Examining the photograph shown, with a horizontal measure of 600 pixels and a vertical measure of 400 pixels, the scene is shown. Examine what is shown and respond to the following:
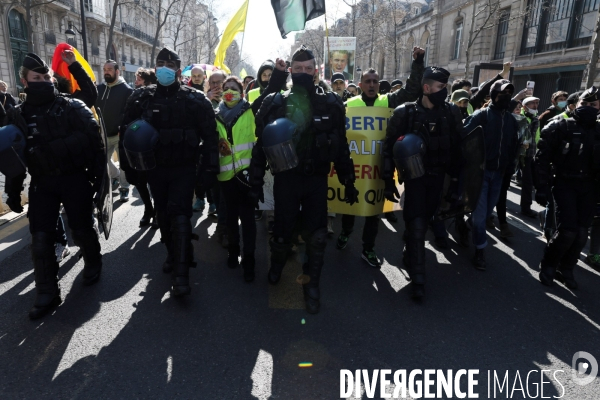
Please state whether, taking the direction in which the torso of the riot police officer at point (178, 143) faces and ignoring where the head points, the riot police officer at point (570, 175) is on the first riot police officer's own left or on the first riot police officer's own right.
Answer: on the first riot police officer's own left

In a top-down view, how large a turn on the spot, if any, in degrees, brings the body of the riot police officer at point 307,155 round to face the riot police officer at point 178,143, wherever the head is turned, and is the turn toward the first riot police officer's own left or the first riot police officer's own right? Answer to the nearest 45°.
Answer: approximately 90° to the first riot police officer's own right

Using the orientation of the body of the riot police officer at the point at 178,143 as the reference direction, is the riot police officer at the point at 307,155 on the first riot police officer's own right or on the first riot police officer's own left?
on the first riot police officer's own left

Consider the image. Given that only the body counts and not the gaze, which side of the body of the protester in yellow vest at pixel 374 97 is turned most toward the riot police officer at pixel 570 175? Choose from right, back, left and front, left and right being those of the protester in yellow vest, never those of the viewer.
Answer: left

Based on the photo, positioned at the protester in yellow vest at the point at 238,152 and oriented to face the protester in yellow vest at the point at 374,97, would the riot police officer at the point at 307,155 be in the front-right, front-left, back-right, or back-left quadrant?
front-right

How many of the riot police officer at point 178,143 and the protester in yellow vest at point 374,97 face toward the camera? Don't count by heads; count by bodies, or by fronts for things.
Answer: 2

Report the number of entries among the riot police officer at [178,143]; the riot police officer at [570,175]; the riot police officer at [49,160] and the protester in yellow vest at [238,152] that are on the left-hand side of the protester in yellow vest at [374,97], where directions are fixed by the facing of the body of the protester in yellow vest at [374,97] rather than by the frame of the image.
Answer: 1

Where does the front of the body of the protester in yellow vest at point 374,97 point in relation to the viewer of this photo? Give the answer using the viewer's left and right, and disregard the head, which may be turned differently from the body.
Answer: facing the viewer

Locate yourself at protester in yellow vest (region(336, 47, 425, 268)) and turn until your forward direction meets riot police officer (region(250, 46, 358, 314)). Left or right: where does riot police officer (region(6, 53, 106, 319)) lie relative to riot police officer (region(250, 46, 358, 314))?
right

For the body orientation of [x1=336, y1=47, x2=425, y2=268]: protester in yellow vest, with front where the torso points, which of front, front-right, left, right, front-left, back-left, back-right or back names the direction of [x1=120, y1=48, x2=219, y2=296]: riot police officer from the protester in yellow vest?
front-right

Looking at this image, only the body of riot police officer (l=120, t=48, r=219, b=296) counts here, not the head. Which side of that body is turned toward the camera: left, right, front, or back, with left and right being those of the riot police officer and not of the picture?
front

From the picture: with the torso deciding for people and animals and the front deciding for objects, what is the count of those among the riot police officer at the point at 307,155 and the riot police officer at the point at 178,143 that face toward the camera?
2

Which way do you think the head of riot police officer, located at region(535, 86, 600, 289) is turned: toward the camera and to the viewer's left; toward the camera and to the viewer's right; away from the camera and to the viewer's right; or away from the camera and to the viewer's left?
toward the camera and to the viewer's left
